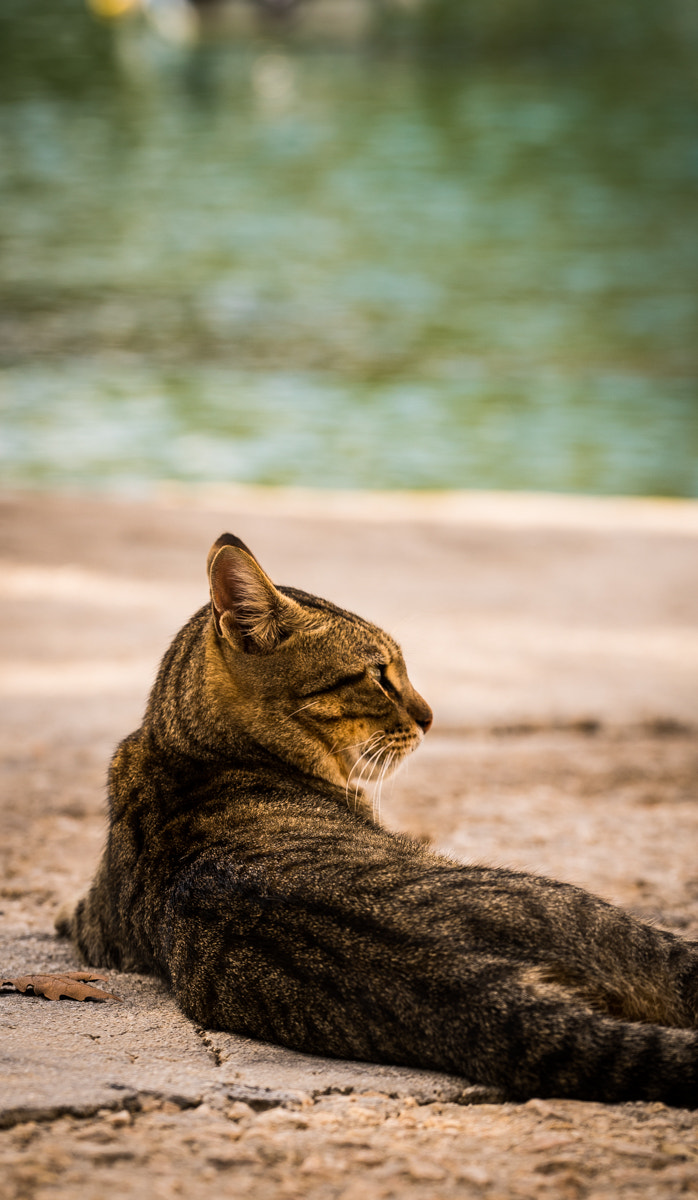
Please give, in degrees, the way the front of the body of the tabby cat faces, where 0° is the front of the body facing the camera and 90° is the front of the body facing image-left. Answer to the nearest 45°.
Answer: approximately 135°
